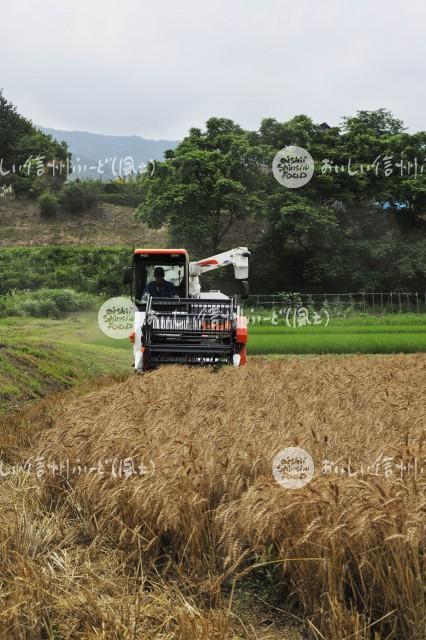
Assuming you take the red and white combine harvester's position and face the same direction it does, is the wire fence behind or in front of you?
behind

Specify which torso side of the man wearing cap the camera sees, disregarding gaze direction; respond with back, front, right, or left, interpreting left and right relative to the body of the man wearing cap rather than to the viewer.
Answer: front

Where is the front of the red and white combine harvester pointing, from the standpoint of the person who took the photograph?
facing the viewer

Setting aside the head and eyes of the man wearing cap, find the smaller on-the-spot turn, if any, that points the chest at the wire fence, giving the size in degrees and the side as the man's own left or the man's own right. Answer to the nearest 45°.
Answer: approximately 180°

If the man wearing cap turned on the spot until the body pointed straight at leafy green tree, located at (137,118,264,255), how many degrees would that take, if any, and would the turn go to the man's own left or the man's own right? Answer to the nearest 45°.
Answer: approximately 180°

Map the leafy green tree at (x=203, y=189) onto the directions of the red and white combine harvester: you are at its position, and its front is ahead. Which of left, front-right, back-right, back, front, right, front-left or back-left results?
back
